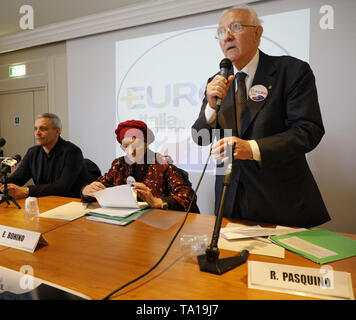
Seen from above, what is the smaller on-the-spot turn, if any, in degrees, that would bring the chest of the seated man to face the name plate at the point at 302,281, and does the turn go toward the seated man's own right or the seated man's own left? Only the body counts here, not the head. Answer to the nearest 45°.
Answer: approximately 45° to the seated man's own left

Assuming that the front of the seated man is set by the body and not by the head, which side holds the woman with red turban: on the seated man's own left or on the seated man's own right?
on the seated man's own left

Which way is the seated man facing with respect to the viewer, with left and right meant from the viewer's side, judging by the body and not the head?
facing the viewer and to the left of the viewer

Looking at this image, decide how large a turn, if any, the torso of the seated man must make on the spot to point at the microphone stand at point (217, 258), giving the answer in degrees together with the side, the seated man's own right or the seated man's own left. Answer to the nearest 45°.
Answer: approximately 45° to the seated man's own left

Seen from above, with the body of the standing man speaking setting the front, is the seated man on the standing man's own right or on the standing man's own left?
on the standing man's own right

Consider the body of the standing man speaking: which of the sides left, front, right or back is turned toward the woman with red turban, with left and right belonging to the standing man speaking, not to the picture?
right

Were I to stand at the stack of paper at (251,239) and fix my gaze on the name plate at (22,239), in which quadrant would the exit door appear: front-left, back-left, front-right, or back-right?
front-right

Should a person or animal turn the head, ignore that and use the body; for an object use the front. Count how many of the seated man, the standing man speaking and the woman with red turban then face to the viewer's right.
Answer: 0

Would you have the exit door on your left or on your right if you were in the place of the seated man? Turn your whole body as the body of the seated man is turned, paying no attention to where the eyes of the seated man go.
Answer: on your right

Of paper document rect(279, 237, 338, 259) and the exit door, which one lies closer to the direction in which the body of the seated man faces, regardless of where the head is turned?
the paper document

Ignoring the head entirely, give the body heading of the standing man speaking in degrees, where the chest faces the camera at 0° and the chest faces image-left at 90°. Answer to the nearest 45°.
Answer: approximately 45°

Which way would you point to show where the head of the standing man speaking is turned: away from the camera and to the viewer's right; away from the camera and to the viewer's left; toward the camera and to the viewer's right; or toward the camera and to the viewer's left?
toward the camera and to the viewer's left

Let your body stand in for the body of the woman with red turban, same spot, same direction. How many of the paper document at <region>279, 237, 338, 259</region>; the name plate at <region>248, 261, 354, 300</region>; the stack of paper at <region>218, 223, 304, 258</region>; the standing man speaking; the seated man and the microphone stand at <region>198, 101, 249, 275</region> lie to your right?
1
